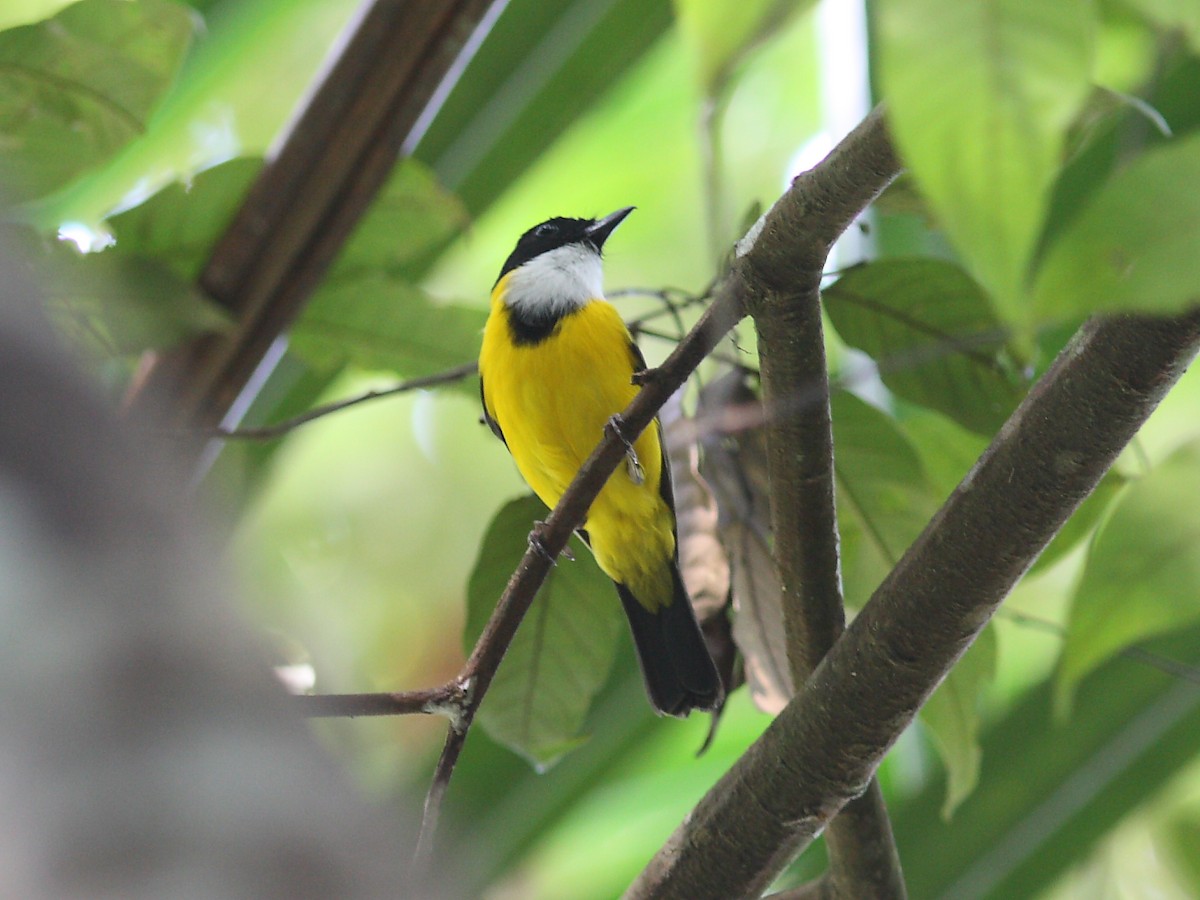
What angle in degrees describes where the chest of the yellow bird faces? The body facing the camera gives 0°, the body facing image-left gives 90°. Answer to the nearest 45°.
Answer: approximately 0°

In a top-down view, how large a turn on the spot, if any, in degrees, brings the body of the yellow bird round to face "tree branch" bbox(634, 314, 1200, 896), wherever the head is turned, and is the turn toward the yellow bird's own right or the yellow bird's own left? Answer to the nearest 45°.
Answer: approximately 90° to the yellow bird's own left
